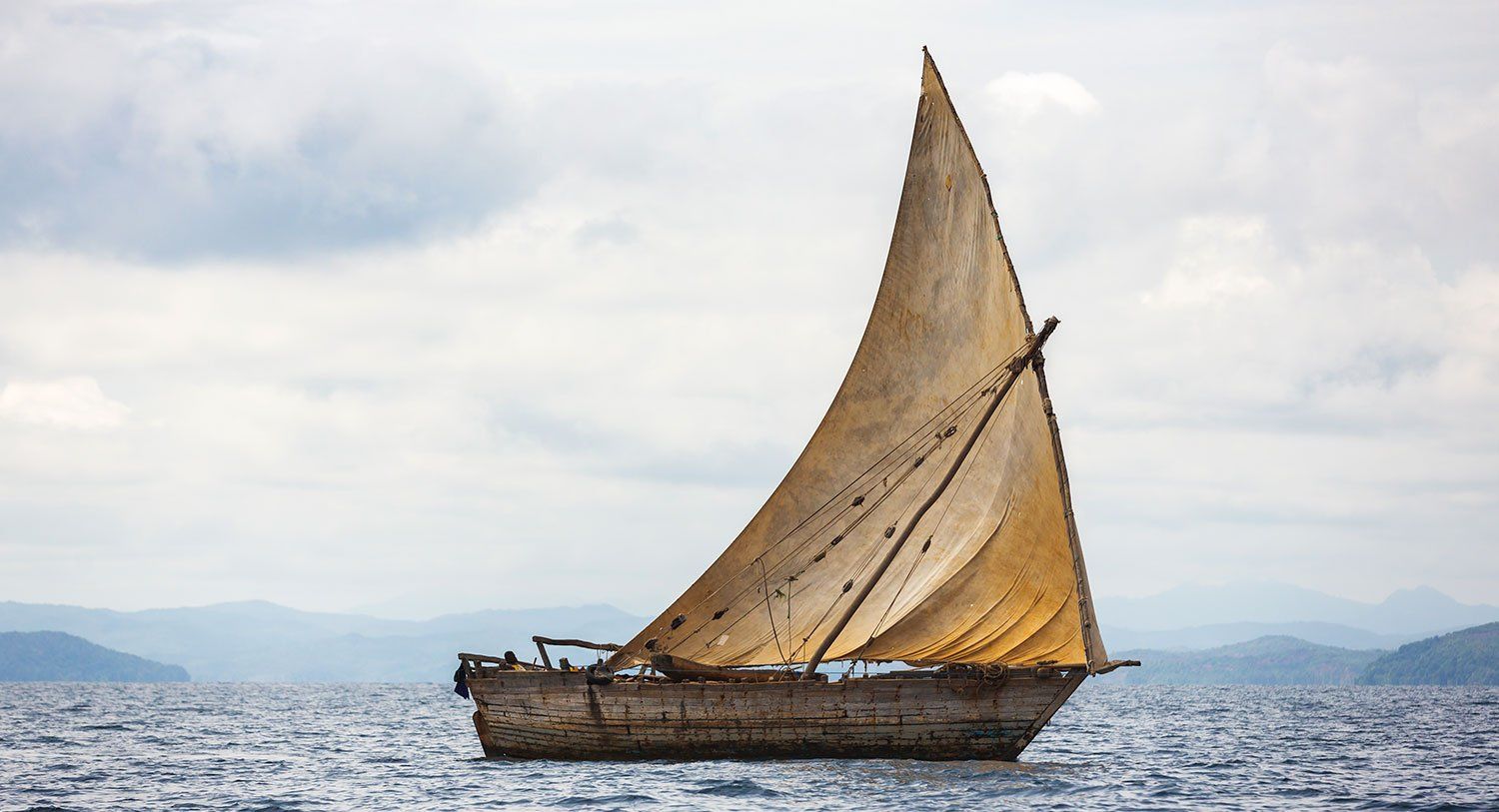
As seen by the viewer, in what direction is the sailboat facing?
to the viewer's right
